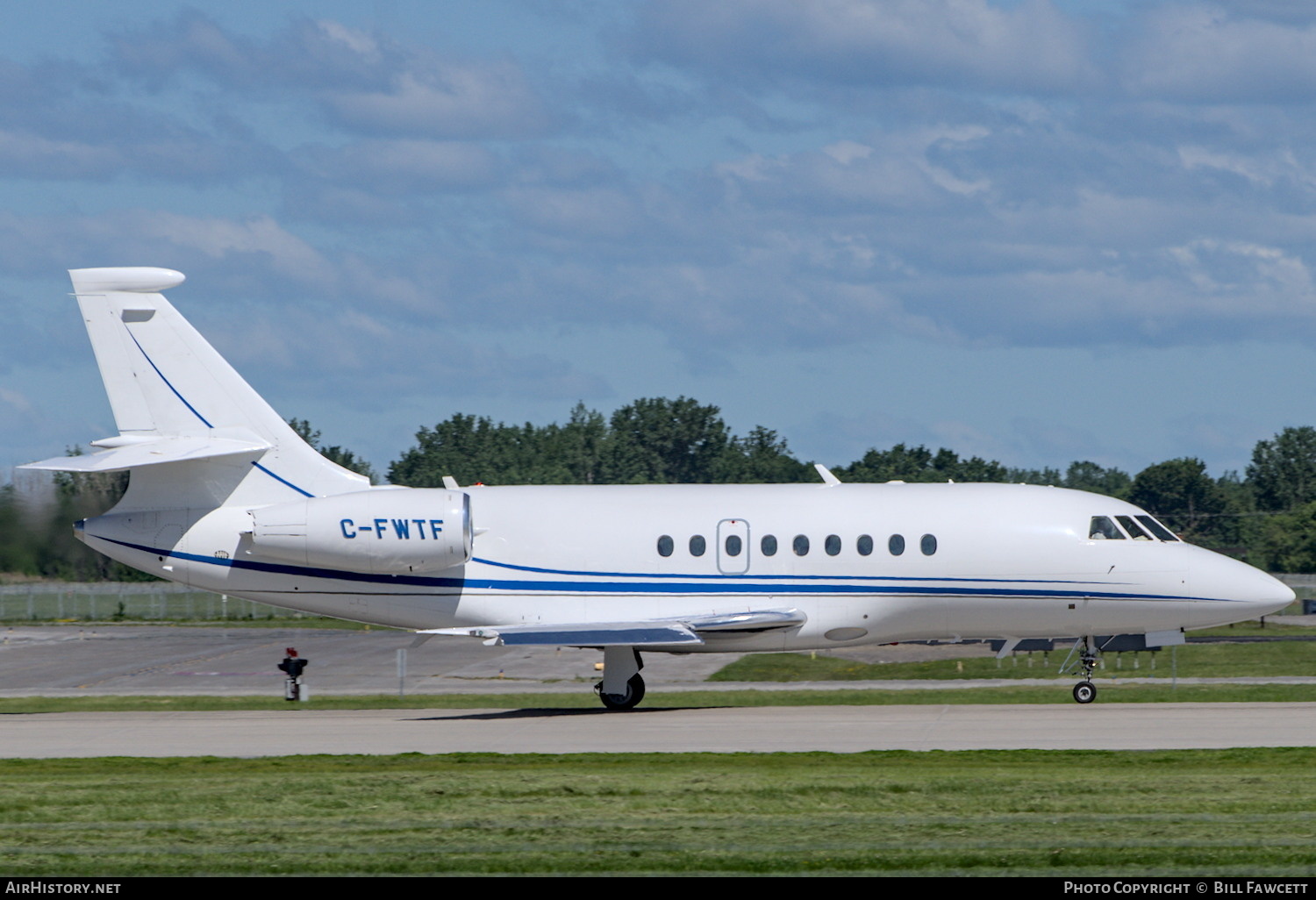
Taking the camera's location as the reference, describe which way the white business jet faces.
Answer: facing to the right of the viewer
